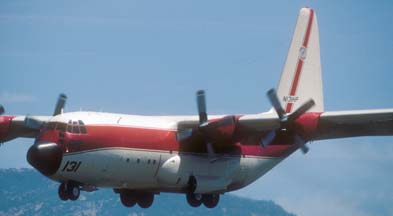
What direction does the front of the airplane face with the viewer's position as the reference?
facing the viewer and to the left of the viewer
